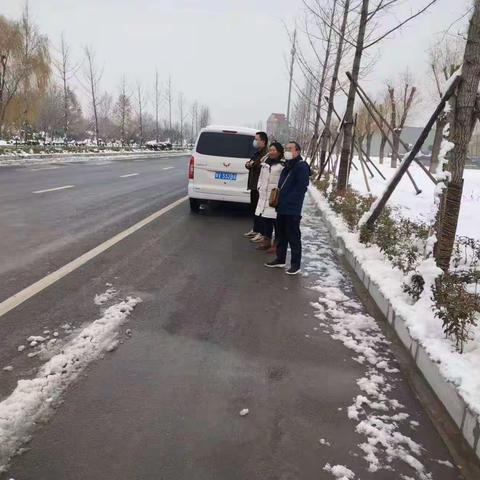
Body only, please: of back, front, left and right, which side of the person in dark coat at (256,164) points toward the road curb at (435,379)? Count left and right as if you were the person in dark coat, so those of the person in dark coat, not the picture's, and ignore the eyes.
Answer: left

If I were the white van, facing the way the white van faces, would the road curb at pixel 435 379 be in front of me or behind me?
behind

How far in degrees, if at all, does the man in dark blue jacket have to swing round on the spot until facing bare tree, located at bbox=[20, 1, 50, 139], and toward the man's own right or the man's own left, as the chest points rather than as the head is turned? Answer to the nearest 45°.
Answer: approximately 90° to the man's own right

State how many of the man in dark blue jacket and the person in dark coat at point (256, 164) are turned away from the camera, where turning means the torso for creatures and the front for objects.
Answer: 0

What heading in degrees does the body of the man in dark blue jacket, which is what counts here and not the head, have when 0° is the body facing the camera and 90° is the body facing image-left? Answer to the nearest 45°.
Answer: approximately 45°

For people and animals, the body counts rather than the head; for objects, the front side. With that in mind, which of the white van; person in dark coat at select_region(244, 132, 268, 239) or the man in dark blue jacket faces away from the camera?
the white van

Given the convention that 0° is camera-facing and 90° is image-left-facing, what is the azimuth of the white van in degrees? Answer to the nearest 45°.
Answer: approximately 180°

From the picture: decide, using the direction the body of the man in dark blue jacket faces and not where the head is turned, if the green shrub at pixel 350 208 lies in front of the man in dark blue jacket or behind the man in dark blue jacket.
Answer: behind

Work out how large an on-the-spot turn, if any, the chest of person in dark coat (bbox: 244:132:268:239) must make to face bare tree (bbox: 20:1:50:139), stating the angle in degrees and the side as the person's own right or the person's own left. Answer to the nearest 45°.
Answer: approximately 45° to the person's own right

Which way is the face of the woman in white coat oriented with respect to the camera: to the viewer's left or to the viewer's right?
to the viewer's left

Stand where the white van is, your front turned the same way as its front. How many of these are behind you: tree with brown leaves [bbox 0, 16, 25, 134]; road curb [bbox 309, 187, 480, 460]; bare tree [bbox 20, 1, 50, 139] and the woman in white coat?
2

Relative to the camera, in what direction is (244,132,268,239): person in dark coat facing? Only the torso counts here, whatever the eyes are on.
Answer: to the viewer's left

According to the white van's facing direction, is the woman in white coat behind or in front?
behind

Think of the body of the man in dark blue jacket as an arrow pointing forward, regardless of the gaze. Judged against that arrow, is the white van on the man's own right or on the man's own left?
on the man's own right

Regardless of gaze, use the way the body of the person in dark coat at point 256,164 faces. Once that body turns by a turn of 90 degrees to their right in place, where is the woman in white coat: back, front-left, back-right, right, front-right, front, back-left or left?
back

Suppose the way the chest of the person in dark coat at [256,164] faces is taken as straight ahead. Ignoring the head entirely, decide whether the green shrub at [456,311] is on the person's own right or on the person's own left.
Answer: on the person's own left

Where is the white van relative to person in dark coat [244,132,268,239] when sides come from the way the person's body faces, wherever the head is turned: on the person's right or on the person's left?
on the person's right

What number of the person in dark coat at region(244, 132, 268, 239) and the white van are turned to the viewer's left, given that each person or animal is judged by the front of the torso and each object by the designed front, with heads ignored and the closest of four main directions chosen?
1
